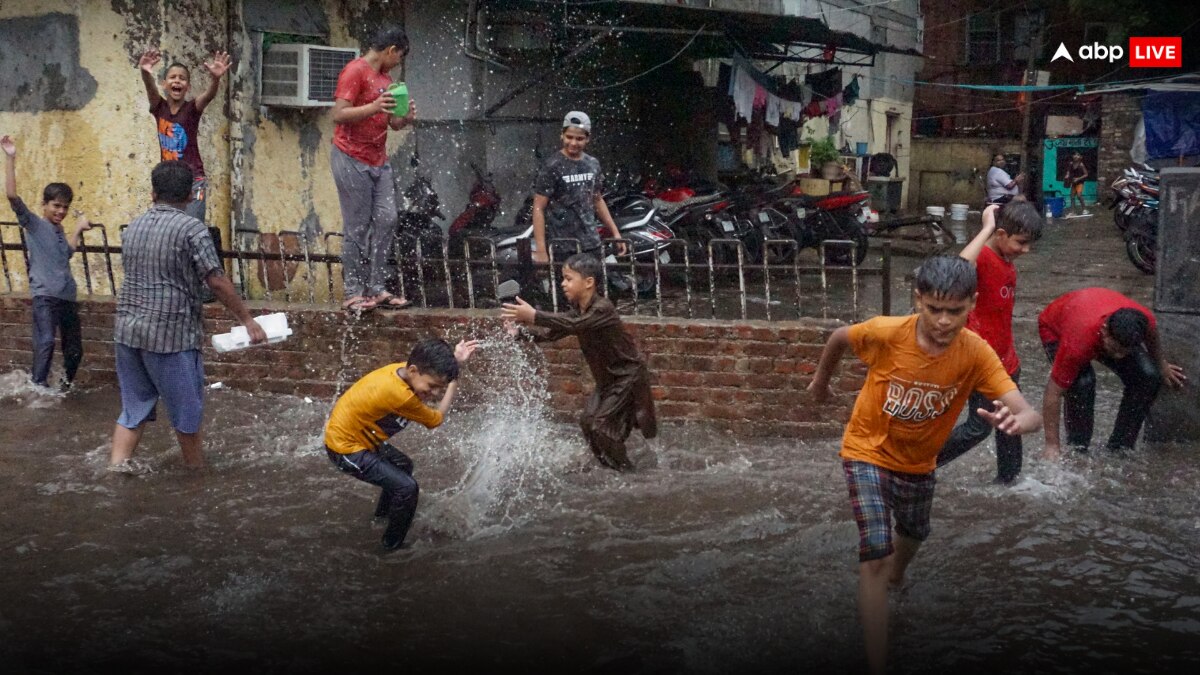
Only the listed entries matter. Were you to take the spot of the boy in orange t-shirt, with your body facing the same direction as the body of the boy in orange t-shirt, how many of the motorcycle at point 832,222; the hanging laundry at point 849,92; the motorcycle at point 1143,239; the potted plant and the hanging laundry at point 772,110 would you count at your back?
5

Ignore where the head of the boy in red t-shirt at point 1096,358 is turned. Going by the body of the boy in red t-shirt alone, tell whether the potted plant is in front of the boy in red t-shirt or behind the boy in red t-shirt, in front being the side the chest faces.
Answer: behind

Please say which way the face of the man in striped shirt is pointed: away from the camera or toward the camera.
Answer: away from the camera

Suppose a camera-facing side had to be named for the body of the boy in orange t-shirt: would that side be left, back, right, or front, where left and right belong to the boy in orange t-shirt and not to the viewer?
front

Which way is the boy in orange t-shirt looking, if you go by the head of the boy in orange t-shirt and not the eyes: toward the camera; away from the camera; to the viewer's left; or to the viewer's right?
toward the camera

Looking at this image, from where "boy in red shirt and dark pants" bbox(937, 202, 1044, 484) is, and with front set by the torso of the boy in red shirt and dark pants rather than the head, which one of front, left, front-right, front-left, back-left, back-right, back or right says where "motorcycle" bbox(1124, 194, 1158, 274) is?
back-left

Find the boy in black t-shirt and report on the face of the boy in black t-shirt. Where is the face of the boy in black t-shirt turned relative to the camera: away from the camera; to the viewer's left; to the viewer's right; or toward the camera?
toward the camera

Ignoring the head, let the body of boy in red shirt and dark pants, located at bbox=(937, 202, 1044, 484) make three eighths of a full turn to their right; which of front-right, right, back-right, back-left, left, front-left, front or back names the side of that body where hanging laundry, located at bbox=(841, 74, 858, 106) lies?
right

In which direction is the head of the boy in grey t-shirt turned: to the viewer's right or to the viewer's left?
to the viewer's right

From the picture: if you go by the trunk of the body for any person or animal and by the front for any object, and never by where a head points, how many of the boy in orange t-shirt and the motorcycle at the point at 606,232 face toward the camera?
1

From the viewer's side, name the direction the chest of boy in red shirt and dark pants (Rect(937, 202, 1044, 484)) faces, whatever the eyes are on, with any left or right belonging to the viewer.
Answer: facing the viewer and to the right of the viewer

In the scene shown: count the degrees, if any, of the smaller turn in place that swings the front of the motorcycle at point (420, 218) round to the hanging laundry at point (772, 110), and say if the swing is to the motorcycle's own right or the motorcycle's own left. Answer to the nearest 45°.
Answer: approximately 180°

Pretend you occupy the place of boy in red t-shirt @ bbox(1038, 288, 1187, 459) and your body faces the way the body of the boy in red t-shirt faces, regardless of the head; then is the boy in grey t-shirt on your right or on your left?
on your right
